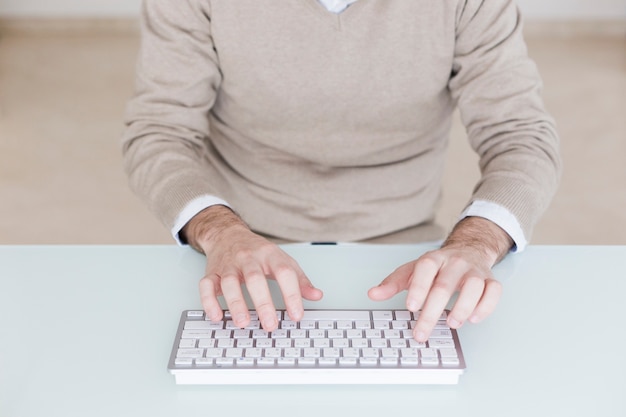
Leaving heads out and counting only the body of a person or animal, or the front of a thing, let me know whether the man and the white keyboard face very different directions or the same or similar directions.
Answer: very different directions

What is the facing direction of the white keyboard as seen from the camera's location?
facing away from the viewer

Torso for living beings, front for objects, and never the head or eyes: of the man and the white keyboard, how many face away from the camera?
1
